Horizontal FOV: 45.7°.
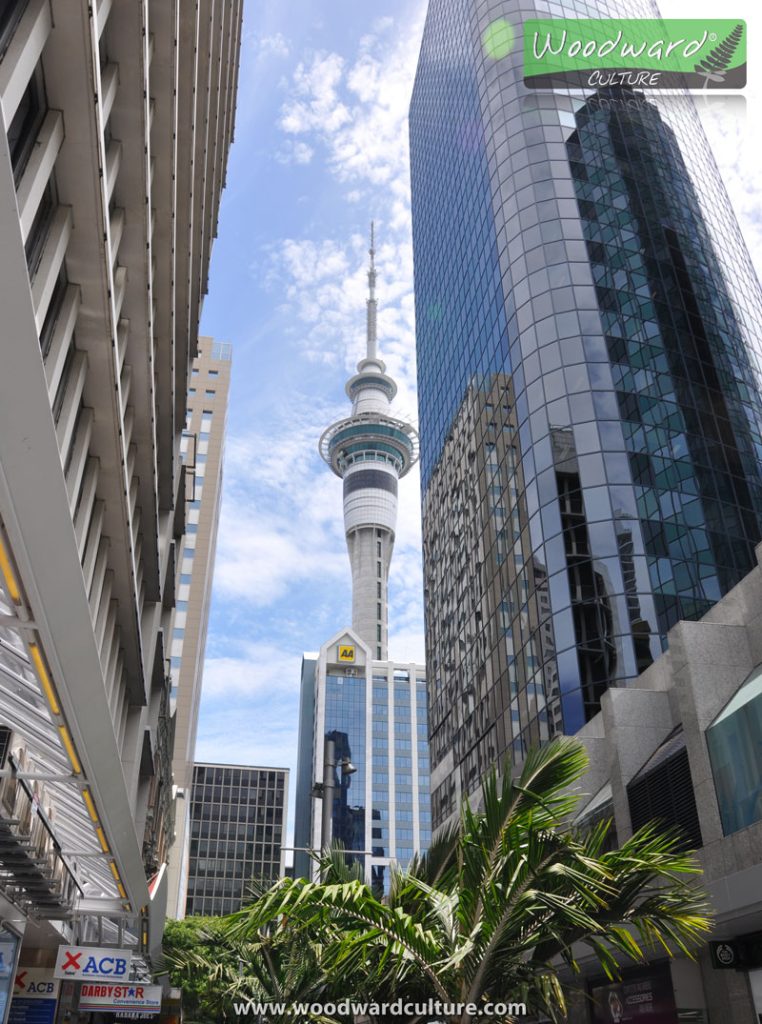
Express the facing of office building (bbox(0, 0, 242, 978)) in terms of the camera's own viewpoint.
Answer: facing to the right of the viewer

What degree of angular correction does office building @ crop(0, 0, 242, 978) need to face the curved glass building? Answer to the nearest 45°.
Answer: approximately 45° to its left

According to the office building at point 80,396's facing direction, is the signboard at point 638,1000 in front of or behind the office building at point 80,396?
in front

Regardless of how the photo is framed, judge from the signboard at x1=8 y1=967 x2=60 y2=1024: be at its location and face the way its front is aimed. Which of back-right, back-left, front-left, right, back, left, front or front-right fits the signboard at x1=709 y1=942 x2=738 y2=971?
front-left

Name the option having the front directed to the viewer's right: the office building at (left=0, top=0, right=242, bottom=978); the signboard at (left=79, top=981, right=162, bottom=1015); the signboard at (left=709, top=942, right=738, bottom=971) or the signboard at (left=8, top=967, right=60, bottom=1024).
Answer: the office building

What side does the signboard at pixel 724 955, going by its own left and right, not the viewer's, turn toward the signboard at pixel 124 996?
right

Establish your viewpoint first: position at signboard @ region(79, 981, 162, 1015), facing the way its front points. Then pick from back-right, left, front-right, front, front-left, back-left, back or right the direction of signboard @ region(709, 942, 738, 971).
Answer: front-left

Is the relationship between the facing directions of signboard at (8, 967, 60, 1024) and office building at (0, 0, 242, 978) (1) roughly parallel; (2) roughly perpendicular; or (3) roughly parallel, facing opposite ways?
roughly perpendicular

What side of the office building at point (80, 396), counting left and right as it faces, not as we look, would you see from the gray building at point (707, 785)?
front
